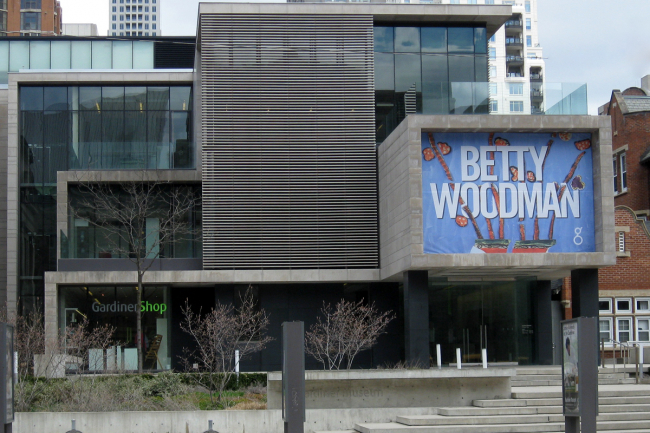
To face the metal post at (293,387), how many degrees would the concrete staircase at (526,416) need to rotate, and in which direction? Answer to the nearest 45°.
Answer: approximately 45° to its right

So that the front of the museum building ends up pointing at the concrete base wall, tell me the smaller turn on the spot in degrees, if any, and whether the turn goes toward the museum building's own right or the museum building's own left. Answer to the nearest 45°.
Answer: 0° — it already faces it

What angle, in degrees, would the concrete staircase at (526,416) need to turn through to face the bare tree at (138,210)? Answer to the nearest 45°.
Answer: approximately 135° to its right
